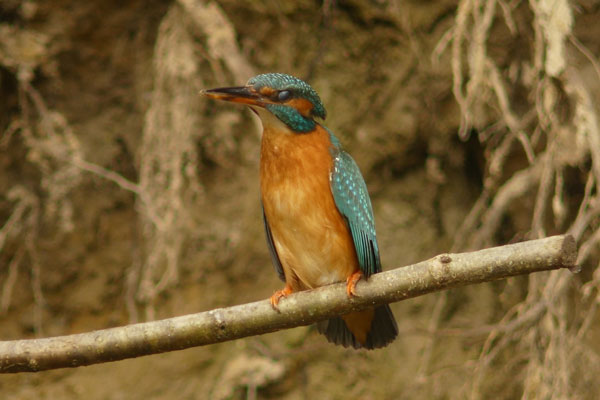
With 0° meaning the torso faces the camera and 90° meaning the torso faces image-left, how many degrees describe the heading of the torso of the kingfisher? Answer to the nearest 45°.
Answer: approximately 45°

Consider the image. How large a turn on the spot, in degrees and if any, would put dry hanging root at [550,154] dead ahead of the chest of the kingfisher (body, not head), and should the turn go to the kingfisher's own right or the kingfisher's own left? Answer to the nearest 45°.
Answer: approximately 135° to the kingfisher's own left
